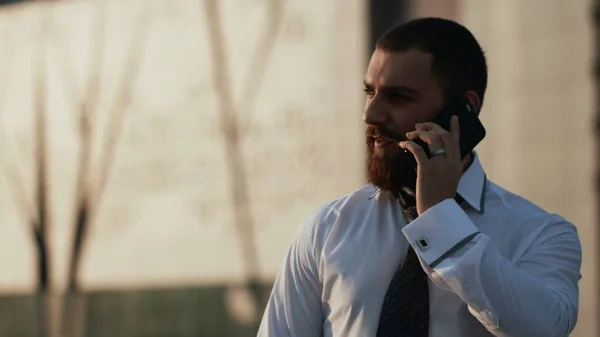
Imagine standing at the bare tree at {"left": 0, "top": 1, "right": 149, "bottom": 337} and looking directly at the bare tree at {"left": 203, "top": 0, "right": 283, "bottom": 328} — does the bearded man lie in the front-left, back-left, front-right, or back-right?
front-right

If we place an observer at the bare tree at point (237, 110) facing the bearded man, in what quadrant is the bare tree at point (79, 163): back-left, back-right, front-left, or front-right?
back-right

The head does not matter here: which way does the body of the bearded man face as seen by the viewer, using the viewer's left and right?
facing the viewer and to the left of the viewer

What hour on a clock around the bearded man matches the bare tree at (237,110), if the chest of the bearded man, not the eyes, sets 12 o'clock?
The bare tree is roughly at 4 o'clock from the bearded man.

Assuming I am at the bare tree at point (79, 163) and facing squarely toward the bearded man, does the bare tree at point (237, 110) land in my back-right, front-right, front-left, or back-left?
front-left

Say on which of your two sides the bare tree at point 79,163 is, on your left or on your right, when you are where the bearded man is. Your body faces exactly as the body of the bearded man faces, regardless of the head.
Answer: on your right
